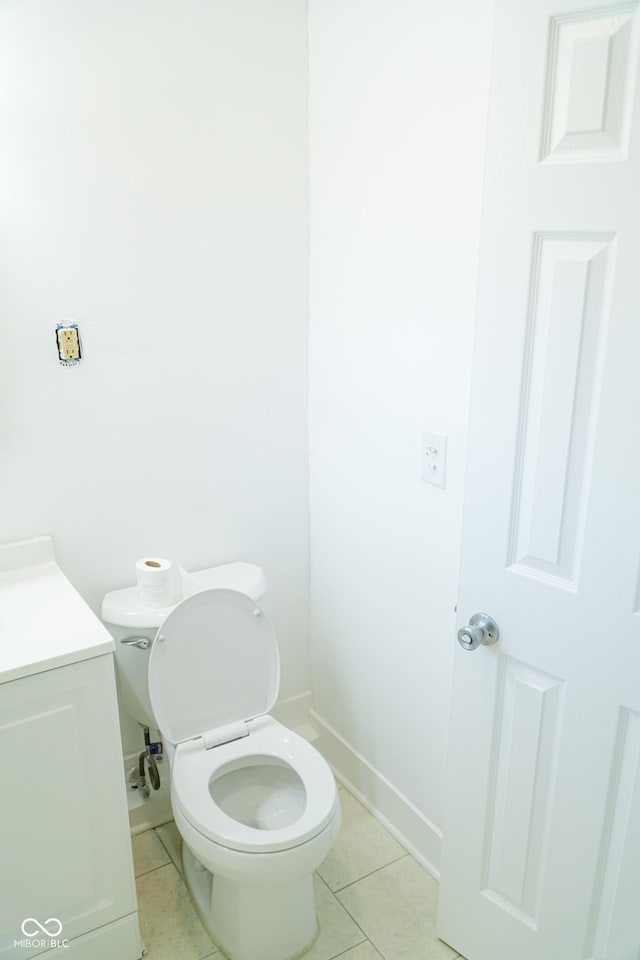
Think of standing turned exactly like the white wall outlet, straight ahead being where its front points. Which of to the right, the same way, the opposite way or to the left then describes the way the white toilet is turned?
to the left

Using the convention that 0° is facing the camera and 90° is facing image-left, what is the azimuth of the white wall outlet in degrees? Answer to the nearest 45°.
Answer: approximately 45°

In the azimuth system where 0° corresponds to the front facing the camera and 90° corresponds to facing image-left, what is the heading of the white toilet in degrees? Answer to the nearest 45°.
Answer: approximately 315°

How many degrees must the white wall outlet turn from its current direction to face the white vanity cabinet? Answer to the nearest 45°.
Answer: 0° — it already faces it

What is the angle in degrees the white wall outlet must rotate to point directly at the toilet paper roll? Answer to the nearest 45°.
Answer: approximately 45° to its right
